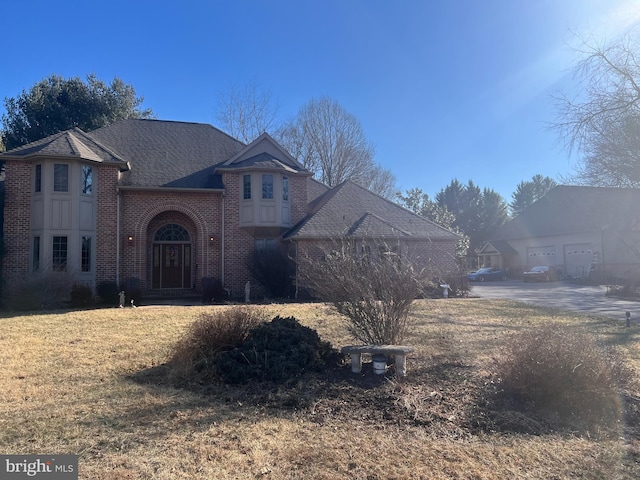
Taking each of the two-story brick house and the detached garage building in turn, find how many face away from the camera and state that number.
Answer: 0

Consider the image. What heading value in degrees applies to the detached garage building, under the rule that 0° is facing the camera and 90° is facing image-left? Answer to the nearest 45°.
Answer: approximately 45°

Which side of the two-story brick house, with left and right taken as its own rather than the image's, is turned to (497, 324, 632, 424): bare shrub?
front

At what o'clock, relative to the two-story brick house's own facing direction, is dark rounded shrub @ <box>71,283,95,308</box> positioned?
The dark rounded shrub is roughly at 1 o'clock from the two-story brick house.

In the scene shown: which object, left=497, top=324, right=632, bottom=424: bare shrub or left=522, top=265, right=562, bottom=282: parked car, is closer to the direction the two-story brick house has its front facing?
the bare shrub

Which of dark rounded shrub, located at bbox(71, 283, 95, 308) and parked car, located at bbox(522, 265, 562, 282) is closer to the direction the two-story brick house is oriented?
the dark rounded shrub

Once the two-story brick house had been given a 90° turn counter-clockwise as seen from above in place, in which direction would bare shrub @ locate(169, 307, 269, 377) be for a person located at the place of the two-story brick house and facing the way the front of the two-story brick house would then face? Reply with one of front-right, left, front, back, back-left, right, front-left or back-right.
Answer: right

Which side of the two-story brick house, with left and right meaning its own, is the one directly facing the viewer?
front
